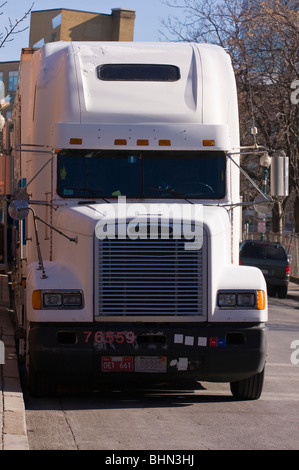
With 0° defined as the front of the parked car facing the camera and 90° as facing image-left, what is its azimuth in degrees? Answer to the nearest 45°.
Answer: approximately 180°

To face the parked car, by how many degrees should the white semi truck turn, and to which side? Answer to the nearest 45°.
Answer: approximately 180°

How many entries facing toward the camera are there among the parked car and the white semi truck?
1

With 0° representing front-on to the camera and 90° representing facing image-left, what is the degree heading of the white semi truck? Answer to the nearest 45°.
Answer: approximately 0°

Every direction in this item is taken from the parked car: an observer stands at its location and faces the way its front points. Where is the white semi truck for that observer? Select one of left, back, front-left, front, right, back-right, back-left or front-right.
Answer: back

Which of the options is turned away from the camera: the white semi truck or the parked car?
the parked car

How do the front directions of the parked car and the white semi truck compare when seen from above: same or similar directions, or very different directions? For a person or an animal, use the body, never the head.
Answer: very different directions
